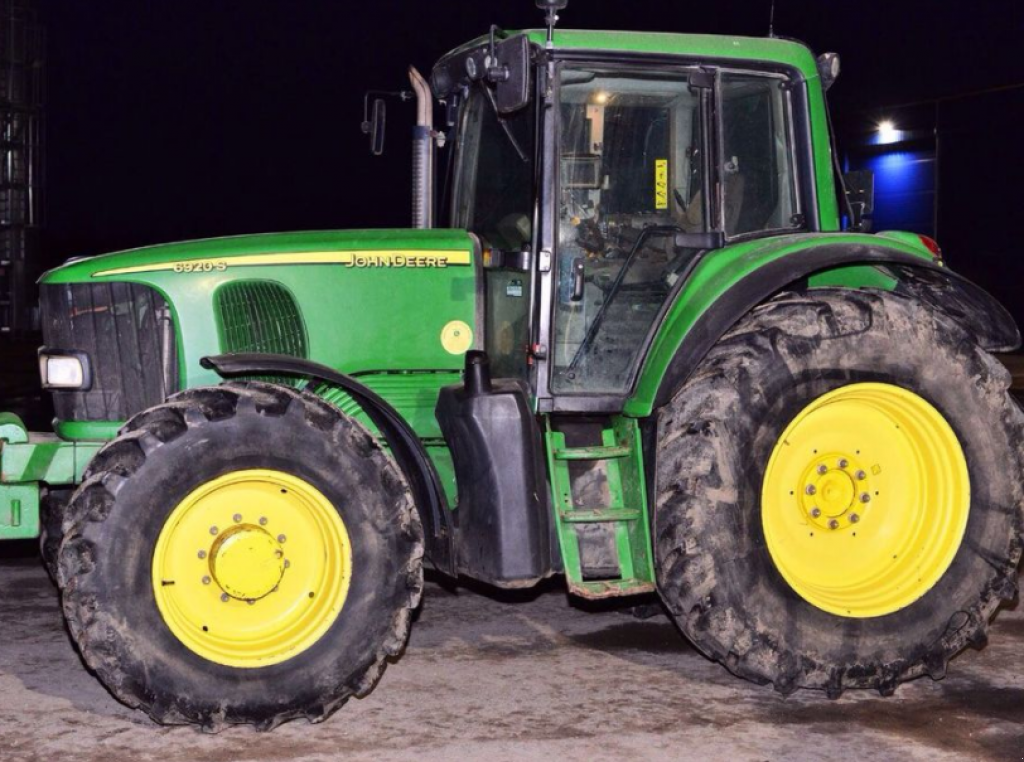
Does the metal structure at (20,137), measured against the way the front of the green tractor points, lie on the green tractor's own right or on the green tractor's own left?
on the green tractor's own right

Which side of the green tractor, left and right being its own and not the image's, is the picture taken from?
left
